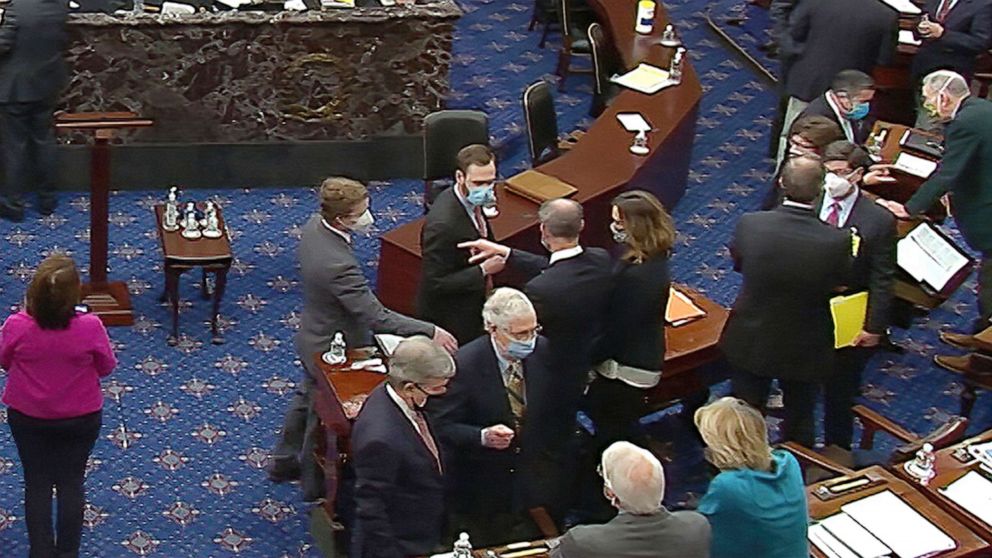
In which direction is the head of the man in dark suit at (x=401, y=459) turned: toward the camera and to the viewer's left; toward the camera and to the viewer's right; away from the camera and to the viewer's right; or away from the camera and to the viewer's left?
toward the camera and to the viewer's right

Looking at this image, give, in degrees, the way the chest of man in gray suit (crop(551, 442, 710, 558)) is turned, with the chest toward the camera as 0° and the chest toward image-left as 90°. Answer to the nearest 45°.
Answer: approximately 180°

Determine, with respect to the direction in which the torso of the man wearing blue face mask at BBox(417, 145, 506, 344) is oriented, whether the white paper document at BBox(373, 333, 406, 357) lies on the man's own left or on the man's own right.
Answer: on the man's own right

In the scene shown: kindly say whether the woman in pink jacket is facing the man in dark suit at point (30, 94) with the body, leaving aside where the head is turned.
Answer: yes

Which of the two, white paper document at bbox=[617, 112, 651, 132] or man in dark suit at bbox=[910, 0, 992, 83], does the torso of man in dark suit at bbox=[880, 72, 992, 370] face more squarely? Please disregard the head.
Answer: the white paper document

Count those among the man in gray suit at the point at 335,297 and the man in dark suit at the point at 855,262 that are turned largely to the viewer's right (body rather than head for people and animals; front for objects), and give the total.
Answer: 1

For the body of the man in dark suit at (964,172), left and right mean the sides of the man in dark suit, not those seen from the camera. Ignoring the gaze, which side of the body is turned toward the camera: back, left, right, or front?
left

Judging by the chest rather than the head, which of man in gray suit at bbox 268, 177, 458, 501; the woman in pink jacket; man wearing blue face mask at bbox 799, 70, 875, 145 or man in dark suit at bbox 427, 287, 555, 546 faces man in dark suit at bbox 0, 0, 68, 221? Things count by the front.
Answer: the woman in pink jacket

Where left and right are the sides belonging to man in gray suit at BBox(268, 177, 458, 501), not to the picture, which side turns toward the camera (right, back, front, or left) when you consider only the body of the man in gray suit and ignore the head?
right

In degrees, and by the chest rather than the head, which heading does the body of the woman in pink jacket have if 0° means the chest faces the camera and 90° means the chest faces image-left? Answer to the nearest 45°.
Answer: approximately 180°

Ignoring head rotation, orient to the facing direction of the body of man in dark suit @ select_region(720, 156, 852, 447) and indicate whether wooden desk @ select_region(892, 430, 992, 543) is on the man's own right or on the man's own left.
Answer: on the man's own right

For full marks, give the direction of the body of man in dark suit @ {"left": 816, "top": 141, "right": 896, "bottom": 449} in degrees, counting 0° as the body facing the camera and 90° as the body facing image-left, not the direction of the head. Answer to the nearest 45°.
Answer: approximately 45°
